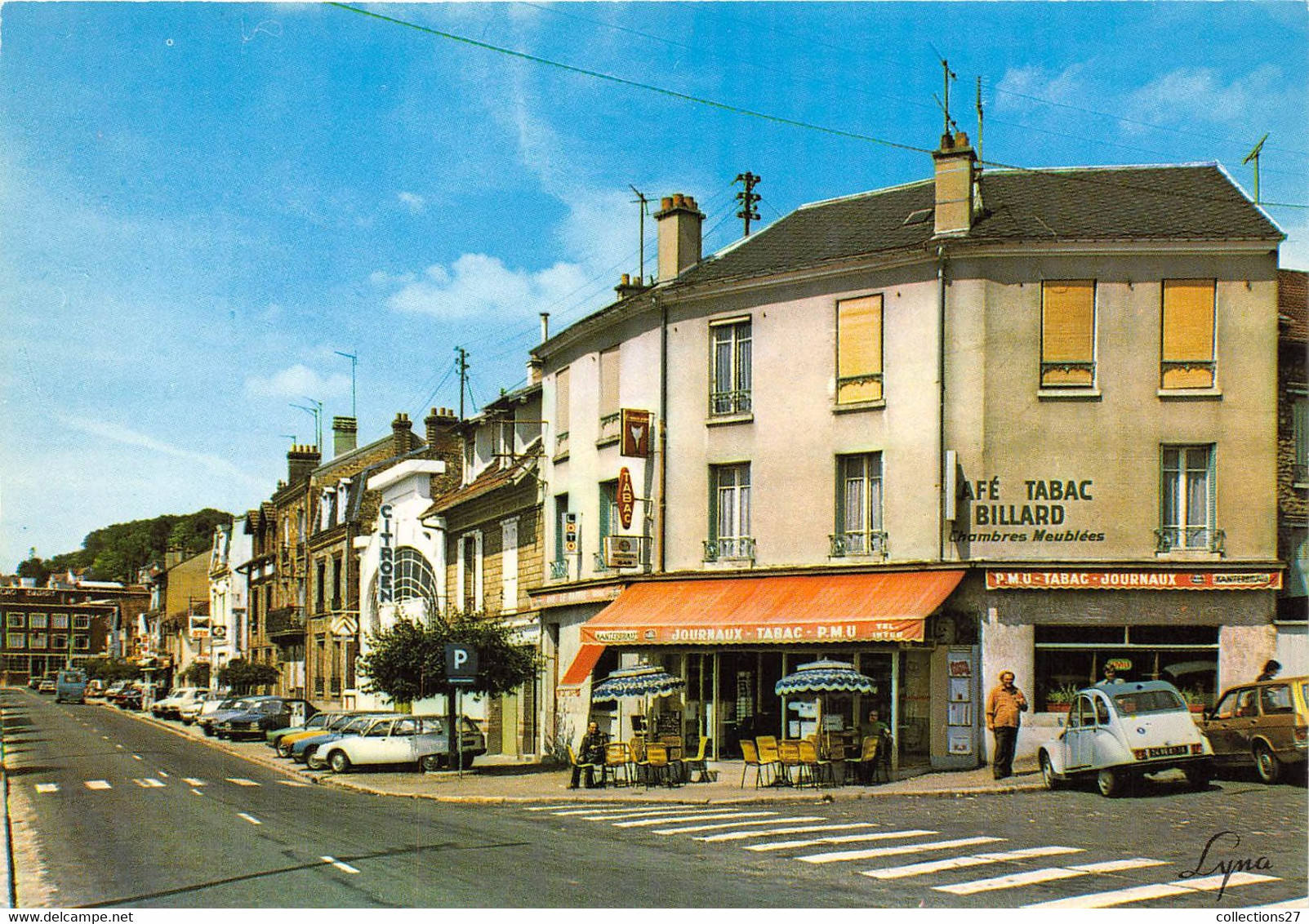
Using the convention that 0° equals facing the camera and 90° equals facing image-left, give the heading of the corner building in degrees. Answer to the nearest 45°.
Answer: approximately 45°

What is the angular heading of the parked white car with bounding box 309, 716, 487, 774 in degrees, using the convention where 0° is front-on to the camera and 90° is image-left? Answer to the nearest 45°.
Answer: approximately 90°
